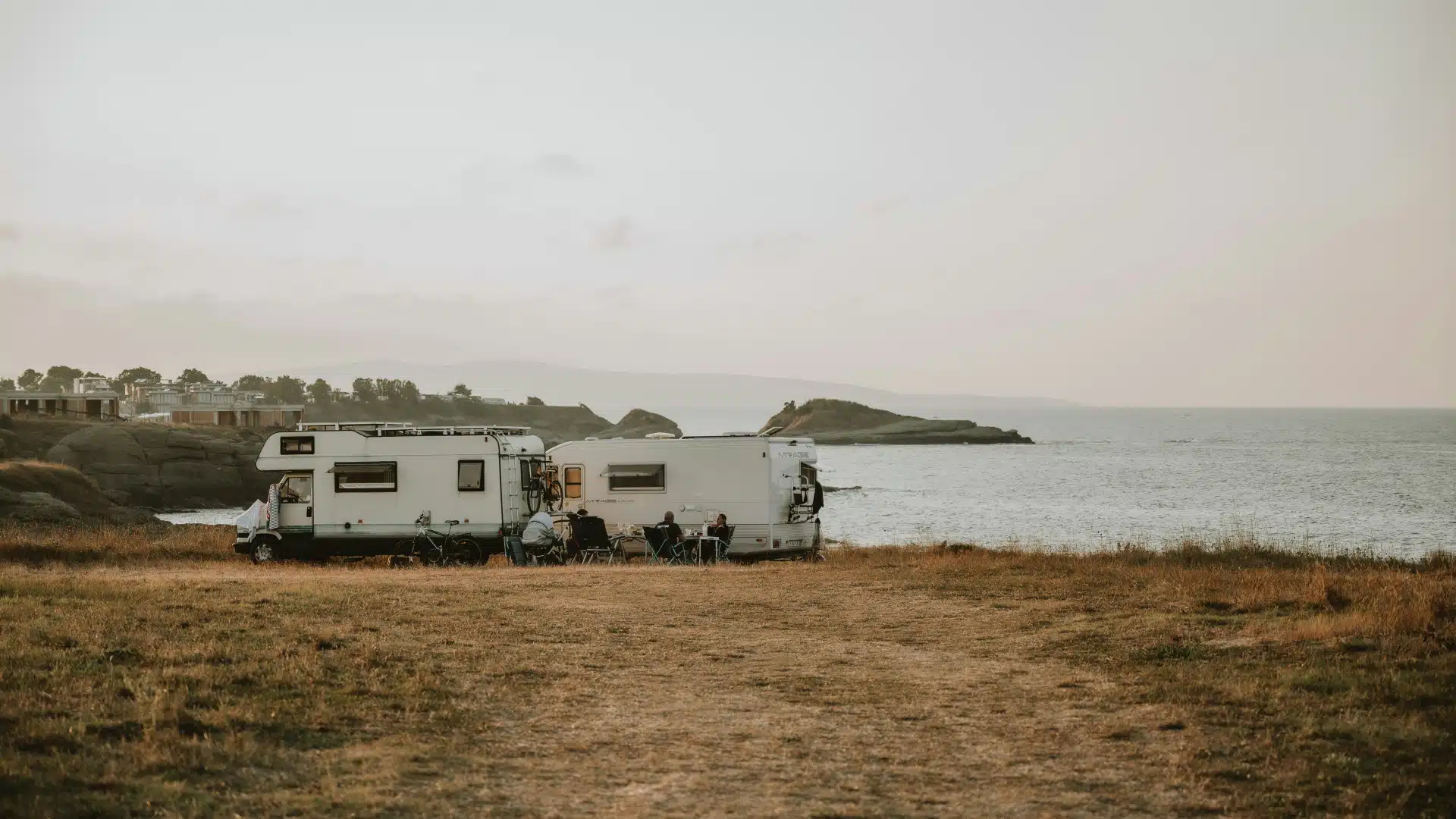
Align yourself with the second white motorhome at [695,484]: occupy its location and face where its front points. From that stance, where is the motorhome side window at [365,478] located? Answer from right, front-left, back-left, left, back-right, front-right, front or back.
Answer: front-left

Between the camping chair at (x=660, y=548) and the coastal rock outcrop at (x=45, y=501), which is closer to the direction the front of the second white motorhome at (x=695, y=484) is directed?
the coastal rock outcrop

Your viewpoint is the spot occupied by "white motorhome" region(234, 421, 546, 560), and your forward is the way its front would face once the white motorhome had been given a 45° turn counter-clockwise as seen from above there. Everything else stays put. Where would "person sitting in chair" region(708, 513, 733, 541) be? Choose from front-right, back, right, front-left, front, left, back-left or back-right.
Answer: back

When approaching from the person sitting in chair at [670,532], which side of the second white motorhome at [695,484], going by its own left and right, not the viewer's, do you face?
left

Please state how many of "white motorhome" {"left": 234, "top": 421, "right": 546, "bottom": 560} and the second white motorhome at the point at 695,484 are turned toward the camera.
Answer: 0

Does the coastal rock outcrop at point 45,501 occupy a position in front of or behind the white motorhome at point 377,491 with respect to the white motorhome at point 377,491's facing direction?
in front

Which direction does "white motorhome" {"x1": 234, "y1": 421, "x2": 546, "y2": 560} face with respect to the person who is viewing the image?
facing away from the viewer and to the left of the viewer
